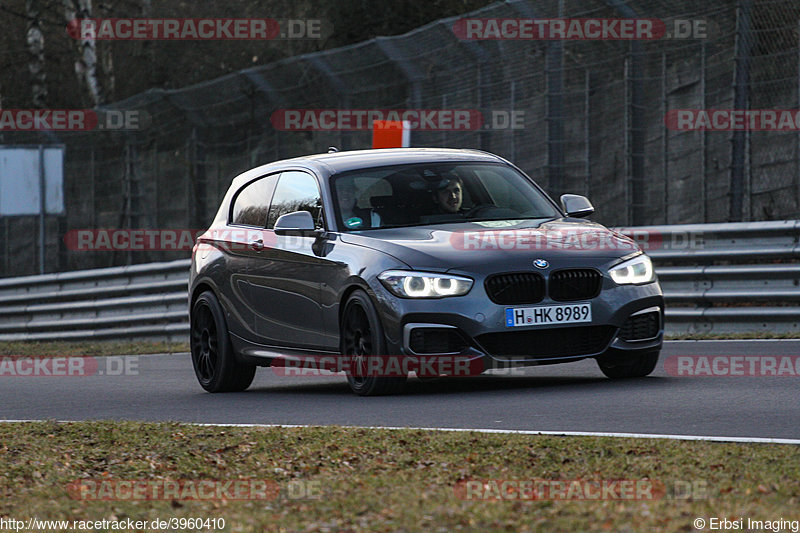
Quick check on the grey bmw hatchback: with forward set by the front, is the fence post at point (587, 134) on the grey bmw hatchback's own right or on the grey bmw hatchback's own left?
on the grey bmw hatchback's own left

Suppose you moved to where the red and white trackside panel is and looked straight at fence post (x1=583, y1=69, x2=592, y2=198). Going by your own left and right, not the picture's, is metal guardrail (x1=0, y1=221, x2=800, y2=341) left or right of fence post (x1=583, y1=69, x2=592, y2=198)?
right

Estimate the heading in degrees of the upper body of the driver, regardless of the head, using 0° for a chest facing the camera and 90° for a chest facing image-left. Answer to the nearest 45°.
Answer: approximately 315°

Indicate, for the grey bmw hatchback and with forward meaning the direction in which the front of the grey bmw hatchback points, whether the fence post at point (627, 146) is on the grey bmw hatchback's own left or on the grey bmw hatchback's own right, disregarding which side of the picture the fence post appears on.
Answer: on the grey bmw hatchback's own left

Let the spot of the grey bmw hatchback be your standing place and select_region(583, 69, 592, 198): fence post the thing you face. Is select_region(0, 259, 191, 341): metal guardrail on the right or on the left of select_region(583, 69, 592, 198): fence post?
left

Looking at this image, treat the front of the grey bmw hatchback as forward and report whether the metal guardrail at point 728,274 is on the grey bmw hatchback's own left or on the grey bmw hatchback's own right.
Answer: on the grey bmw hatchback's own left

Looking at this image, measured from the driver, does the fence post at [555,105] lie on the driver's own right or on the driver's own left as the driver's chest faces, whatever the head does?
on the driver's own left

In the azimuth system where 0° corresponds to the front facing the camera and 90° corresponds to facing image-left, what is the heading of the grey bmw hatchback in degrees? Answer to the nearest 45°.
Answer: approximately 315°

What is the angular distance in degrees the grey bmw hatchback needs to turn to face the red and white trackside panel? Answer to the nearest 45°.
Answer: approximately 135° to its left

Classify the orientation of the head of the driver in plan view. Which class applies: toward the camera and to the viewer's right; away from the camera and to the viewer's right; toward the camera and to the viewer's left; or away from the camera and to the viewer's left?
toward the camera and to the viewer's right
